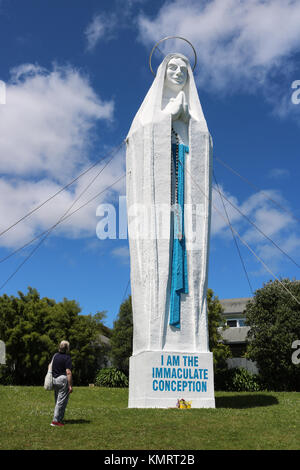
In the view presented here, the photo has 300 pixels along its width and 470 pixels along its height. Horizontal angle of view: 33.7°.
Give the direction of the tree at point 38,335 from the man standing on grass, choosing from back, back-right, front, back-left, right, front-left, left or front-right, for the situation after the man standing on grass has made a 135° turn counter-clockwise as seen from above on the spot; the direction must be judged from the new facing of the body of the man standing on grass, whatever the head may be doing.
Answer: right

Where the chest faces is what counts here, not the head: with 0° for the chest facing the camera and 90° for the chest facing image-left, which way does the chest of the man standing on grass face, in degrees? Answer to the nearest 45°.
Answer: approximately 225°

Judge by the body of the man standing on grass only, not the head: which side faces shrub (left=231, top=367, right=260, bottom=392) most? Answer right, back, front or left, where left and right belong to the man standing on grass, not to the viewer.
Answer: front

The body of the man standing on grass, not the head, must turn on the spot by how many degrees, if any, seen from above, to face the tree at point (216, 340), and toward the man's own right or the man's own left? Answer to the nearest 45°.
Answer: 0° — they already face it

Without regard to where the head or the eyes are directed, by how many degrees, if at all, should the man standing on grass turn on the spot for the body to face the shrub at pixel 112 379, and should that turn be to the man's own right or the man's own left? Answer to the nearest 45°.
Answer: approximately 45° to the man's own left

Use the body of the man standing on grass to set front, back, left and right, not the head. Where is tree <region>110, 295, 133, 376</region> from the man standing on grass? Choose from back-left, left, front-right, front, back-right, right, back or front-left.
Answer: front-left
